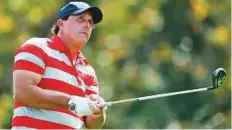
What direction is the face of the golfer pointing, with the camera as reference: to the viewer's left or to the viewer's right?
to the viewer's right

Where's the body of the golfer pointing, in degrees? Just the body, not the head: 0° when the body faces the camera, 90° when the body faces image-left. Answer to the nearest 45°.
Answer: approximately 315°
